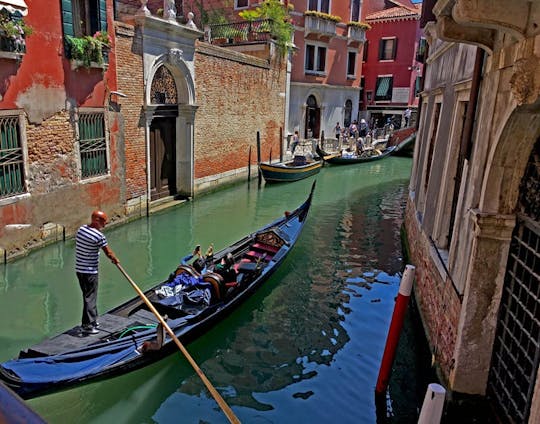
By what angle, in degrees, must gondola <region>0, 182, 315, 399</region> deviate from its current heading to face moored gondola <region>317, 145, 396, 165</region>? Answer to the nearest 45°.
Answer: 0° — it already faces it

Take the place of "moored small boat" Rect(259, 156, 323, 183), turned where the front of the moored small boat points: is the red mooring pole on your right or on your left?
on your left

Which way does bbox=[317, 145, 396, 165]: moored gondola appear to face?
to the viewer's left

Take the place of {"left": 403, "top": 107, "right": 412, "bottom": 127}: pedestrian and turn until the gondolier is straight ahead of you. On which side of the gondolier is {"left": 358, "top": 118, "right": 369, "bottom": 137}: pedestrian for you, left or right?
right

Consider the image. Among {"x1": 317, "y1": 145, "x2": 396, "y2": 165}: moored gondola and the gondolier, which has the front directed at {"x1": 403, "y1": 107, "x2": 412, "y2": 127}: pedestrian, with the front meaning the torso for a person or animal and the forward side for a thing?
the gondolier

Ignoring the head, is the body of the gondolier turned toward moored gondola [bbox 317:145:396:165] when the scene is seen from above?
yes

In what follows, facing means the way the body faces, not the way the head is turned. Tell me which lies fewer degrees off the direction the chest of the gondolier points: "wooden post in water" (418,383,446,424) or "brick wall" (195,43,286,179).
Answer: the brick wall

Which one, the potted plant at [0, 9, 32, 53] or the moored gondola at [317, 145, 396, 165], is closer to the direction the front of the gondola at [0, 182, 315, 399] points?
the moored gondola

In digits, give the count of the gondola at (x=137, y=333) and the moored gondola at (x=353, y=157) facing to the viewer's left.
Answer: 1

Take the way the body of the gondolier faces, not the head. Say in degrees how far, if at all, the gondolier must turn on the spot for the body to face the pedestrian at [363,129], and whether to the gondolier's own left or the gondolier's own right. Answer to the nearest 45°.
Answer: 0° — they already face them

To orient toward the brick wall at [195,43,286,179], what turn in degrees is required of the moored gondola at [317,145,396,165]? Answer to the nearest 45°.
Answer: approximately 45° to its left

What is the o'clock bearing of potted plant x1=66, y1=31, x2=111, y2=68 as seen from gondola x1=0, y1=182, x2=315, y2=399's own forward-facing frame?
The potted plant is roughly at 10 o'clock from the gondola.

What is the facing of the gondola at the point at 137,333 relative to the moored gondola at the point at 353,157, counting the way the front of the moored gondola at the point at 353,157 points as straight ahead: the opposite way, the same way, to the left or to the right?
to the right
